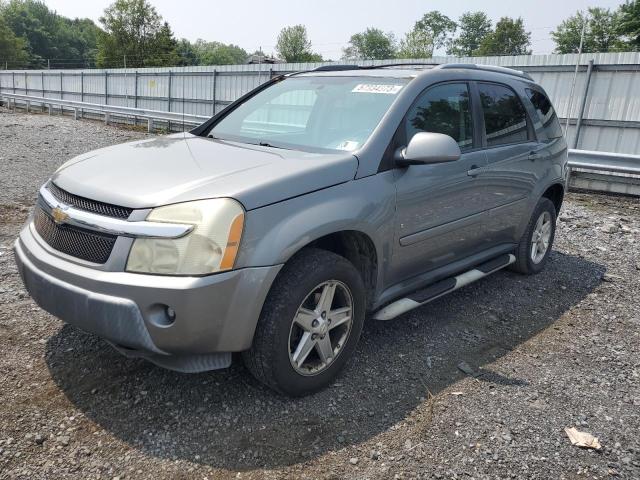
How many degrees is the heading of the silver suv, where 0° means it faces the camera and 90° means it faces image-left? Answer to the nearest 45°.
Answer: approximately 45°

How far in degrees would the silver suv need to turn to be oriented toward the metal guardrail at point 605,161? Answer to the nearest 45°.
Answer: approximately 180°

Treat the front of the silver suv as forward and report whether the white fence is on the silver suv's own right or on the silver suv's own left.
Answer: on the silver suv's own right

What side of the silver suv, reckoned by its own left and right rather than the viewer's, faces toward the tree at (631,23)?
back

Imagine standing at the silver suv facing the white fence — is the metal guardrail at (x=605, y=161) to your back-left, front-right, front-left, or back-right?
front-right
